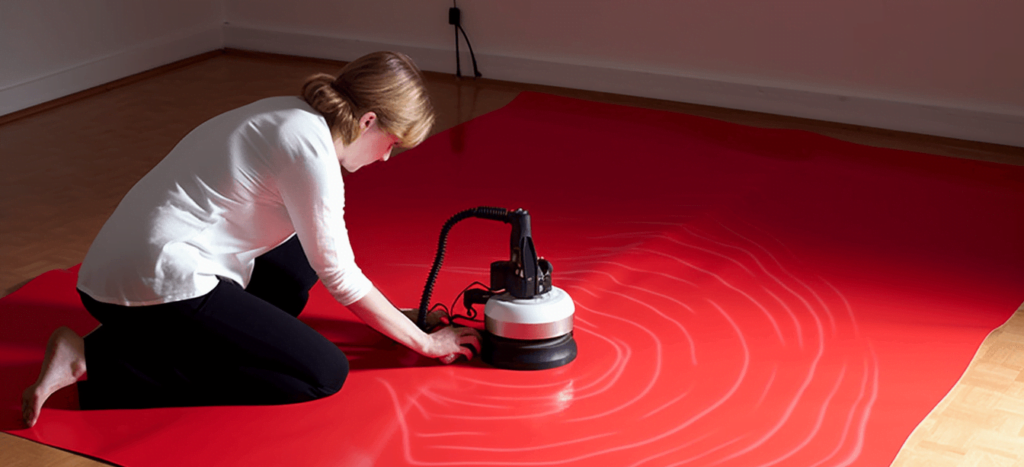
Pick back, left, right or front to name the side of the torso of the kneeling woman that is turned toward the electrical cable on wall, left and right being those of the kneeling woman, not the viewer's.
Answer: left

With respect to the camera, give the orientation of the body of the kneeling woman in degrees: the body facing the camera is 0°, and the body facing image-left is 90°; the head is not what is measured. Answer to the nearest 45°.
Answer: approximately 270°
